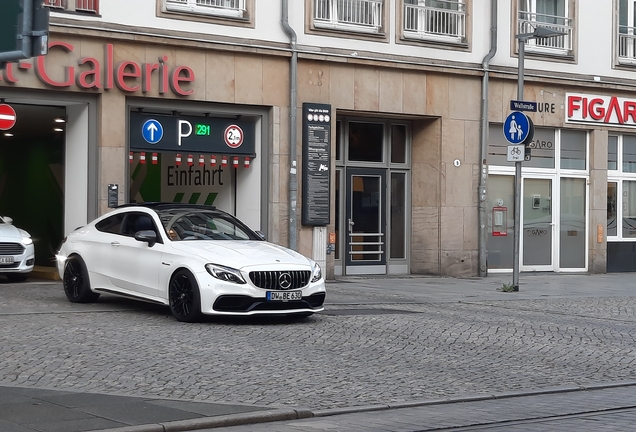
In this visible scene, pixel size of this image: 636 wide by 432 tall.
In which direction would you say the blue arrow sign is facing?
toward the camera

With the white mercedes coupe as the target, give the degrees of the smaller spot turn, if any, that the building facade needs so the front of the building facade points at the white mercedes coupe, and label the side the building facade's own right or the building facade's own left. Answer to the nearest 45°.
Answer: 0° — it already faces it

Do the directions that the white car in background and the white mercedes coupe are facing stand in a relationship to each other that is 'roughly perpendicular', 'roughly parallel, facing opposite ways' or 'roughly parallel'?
roughly parallel

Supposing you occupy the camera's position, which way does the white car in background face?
facing the viewer and to the right of the viewer

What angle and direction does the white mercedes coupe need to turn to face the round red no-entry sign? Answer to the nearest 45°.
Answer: approximately 180°

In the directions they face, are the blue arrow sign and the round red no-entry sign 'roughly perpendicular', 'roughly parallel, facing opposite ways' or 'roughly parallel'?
roughly parallel

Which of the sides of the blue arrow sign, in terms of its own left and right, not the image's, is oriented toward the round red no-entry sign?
right

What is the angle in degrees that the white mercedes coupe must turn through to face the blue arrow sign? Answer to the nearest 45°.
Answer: approximately 135° to its left

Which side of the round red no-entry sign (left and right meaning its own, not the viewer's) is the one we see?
front

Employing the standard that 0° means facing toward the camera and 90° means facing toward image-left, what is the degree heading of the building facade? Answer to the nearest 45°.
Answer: approximately 0°

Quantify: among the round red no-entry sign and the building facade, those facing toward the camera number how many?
2

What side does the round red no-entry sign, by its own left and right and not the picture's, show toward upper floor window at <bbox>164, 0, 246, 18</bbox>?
left

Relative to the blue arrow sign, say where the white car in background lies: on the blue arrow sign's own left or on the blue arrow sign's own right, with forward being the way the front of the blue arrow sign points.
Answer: on the blue arrow sign's own right
